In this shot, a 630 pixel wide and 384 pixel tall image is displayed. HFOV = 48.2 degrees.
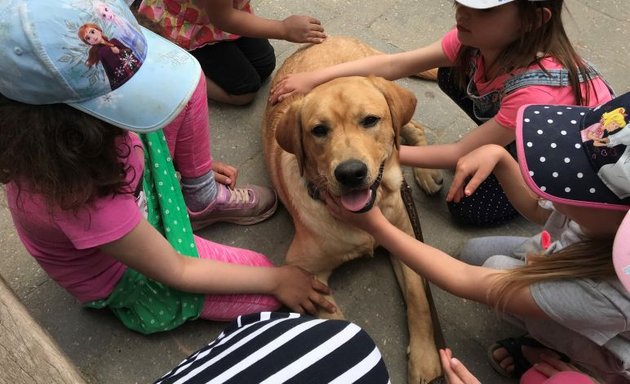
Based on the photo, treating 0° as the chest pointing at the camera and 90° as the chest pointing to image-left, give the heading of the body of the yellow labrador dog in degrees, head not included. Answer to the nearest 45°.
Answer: approximately 0°
